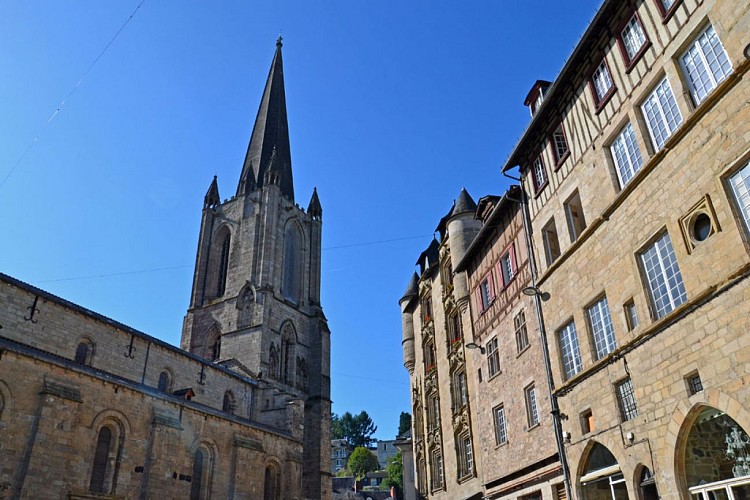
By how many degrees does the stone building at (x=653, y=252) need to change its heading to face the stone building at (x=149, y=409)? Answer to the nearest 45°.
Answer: approximately 45° to its right

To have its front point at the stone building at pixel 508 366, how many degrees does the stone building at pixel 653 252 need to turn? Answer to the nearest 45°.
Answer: approximately 90° to its right

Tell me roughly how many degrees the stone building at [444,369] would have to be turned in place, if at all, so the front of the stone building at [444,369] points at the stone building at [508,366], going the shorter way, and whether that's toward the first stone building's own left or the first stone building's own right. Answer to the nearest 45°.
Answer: approximately 45° to the first stone building's own left

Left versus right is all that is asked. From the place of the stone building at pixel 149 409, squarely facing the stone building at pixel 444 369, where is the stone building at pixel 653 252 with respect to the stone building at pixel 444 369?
right

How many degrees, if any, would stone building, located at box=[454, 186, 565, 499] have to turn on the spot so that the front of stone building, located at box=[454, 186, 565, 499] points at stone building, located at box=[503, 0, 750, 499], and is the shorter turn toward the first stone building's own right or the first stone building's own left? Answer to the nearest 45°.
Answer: approximately 90° to the first stone building's own left

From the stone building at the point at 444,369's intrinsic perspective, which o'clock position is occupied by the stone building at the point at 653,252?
the stone building at the point at 653,252 is roughly at 10 o'clock from the stone building at the point at 444,369.

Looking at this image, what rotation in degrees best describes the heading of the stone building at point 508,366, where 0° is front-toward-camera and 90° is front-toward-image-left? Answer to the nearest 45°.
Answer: approximately 45°

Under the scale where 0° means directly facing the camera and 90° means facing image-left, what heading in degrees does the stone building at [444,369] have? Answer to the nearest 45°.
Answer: approximately 45°
